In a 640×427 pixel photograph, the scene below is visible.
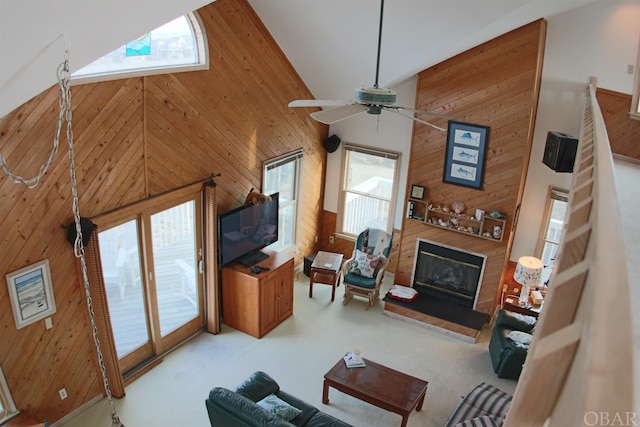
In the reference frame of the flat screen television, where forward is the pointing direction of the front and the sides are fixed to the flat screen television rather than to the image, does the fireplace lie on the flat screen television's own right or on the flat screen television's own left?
on the flat screen television's own left

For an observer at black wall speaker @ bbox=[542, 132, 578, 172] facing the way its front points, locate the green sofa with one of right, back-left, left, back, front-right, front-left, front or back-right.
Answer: front

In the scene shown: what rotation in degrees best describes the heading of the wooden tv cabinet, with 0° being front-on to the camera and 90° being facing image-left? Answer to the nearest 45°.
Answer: approximately 315°

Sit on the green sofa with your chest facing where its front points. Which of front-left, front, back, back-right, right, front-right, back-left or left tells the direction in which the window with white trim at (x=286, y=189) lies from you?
front-left

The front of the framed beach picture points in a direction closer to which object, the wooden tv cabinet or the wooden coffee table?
the wooden coffee table

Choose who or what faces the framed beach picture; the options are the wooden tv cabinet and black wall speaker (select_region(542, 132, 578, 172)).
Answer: the black wall speaker

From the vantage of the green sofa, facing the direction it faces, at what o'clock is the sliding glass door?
The sliding glass door is roughly at 9 o'clock from the green sofa.

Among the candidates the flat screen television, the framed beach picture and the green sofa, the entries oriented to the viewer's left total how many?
0

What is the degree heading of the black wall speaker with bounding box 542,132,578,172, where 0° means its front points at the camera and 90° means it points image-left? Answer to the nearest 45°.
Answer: approximately 45°

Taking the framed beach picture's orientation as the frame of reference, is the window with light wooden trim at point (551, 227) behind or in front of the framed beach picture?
in front

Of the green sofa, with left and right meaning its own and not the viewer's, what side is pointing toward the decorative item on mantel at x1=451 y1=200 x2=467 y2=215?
front

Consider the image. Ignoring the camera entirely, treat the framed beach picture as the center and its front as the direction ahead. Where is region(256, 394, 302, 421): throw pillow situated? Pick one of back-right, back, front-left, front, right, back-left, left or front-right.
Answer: front

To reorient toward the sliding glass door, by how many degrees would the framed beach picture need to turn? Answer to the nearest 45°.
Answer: approximately 90° to its left

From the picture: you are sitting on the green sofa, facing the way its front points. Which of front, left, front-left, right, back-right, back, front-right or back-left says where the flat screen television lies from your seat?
front-left

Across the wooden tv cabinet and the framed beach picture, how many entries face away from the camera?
0

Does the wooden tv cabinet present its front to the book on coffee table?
yes

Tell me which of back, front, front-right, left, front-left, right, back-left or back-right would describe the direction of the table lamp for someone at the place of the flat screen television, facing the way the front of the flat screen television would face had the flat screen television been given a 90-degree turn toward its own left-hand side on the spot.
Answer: front-right

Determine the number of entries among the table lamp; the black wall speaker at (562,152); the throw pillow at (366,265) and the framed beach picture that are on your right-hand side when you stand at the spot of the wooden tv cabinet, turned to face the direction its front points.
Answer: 1

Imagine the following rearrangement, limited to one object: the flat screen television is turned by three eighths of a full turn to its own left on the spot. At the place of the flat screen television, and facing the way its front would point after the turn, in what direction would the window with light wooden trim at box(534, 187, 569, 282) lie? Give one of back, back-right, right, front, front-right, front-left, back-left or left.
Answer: right

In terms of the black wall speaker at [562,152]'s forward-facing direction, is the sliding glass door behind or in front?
in front
